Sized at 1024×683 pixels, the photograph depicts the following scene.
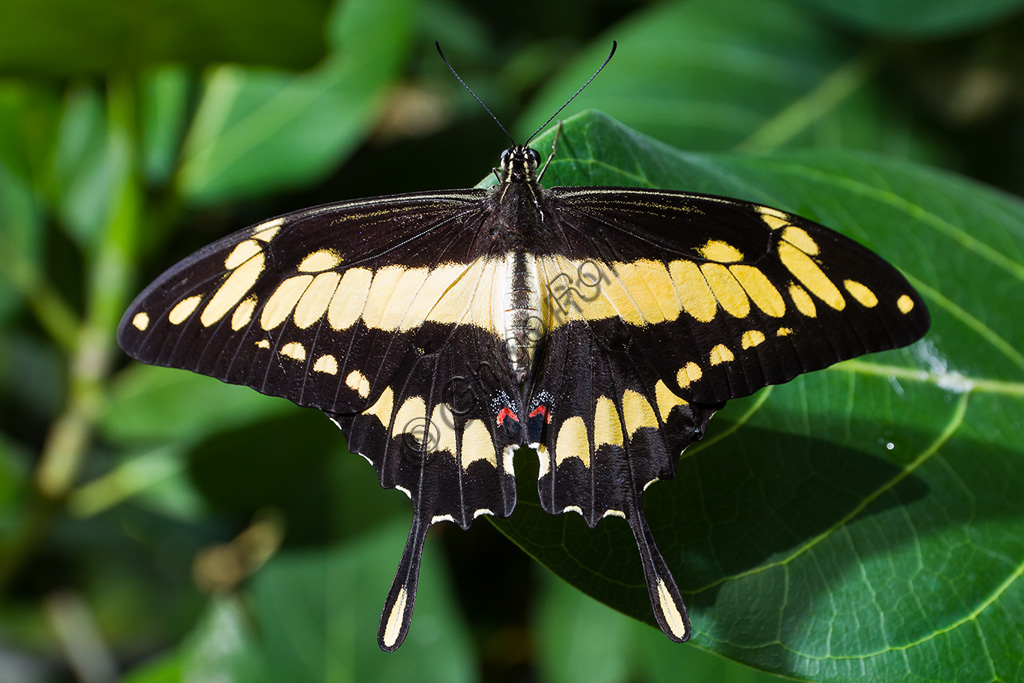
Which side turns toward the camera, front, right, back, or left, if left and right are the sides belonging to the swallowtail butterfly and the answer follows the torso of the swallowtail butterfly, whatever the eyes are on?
back
